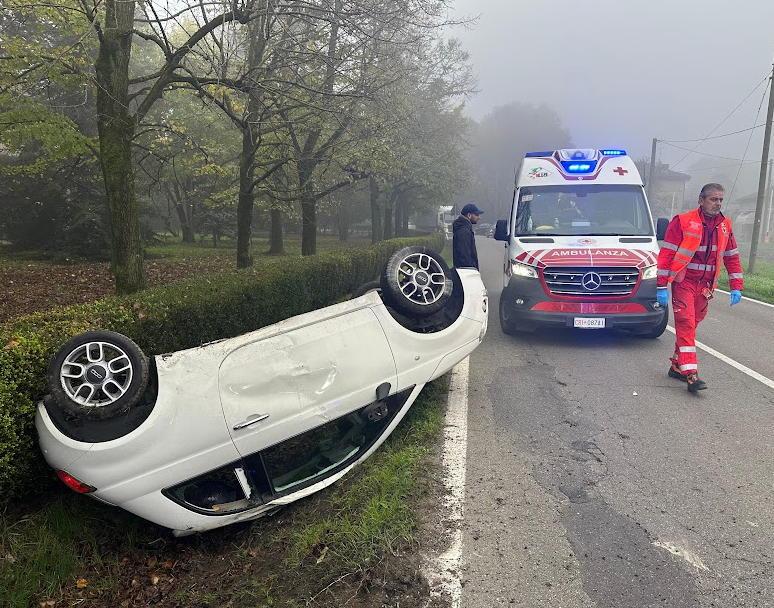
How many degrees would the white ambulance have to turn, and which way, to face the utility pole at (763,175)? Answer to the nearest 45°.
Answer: approximately 180°

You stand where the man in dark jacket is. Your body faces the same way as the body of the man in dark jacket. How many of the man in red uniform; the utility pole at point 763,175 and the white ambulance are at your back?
0

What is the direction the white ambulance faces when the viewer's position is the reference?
facing the viewer

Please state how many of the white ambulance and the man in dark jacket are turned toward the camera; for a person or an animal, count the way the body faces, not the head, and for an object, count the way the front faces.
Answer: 1

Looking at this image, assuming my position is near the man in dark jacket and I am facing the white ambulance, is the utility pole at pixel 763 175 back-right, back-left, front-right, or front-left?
front-left

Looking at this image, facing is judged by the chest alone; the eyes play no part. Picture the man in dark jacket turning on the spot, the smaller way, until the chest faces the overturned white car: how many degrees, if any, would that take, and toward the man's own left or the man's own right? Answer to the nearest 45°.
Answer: approximately 90° to the man's own right

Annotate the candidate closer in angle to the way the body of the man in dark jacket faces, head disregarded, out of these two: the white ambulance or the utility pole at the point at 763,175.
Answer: the white ambulance

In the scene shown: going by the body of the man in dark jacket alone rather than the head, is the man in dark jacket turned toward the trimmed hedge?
no
